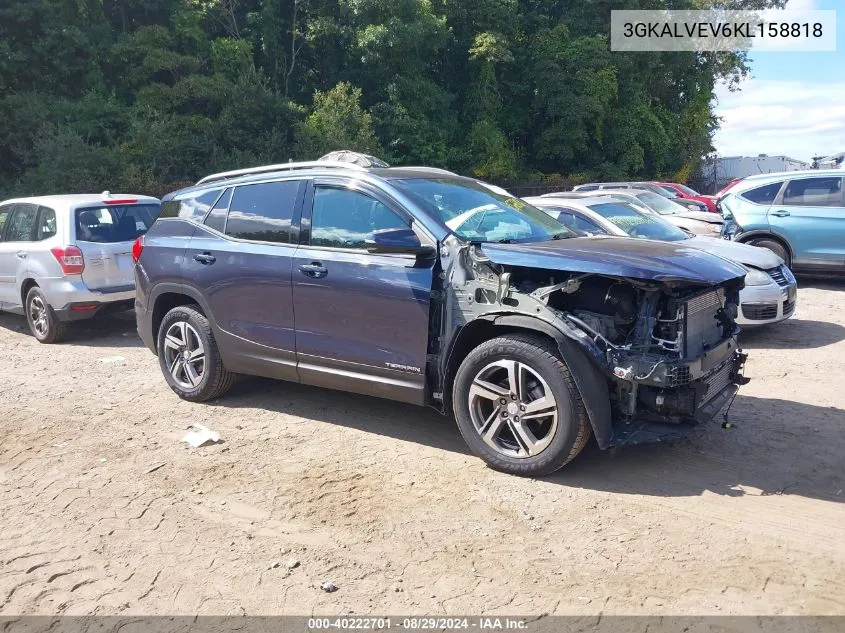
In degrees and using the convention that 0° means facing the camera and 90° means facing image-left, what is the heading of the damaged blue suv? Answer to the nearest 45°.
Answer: approximately 315°

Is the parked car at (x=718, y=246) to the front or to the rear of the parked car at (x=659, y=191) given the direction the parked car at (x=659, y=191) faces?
to the front

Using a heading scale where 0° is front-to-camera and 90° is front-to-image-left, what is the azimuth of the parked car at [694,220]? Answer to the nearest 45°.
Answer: approximately 315°

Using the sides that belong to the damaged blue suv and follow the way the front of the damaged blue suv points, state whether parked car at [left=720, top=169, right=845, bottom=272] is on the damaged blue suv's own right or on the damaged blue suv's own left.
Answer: on the damaged blue suv's own left

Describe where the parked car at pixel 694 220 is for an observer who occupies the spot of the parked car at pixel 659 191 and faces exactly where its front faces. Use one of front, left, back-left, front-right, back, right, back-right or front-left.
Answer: front-right

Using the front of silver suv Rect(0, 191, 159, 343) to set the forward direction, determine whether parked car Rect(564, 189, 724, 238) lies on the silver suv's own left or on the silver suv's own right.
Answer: on the silver suv's own right

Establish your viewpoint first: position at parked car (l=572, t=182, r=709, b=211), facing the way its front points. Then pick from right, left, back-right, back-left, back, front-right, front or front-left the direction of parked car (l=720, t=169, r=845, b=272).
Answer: front-right
